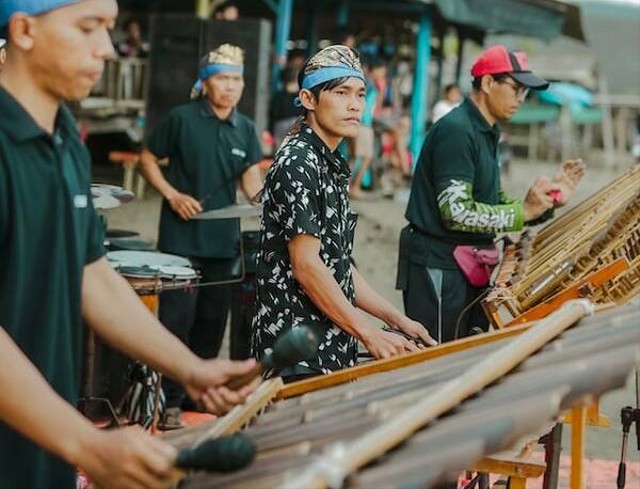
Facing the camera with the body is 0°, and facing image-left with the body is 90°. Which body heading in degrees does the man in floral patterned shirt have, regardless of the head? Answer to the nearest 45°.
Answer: approximately 315°

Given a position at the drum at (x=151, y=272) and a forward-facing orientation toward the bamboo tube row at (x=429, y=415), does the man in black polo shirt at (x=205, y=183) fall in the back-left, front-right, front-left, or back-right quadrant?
back-left

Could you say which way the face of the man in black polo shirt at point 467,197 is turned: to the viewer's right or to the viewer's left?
to the viewer's right

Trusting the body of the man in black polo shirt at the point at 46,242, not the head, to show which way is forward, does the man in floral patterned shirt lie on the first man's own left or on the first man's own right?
on the first man's own left

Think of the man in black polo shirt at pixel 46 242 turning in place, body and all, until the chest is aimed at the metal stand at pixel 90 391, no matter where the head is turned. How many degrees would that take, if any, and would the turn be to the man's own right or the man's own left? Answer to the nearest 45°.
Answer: approximately 135° to the man's own left

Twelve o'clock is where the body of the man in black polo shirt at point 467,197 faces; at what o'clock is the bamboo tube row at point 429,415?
The bamboo tube row is roughly at 3 o'clock from the man in black polo shirt.

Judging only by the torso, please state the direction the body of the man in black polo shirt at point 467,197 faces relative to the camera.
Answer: to the viewer's right

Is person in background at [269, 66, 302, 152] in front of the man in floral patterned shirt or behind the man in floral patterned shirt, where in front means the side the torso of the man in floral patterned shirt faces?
behind

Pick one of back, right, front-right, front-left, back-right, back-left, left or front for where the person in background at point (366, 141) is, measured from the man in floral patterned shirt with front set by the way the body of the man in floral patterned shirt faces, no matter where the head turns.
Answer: back-left

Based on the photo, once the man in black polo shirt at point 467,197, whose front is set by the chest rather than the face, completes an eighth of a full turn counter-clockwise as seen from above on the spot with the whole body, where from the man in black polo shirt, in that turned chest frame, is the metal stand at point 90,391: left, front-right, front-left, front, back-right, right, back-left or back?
back-left

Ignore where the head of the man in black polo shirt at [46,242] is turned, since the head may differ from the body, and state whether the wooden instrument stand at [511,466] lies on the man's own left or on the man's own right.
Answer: on the man's own left
